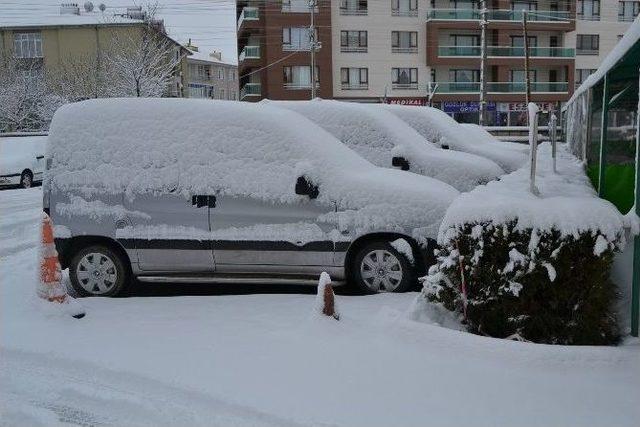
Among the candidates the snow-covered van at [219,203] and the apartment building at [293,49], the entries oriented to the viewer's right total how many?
1

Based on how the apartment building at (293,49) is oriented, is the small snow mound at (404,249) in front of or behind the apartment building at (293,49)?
in front

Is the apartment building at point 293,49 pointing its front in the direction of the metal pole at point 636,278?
yes

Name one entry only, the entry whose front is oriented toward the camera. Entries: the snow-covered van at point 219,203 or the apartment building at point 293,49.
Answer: the apartment building

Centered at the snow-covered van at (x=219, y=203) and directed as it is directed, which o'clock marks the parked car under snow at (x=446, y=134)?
The parked car under snow is roughly at 10 o'clock from the snow-covered van.

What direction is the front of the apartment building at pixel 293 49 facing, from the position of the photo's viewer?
facing the viewer

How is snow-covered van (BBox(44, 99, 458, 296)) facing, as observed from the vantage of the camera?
facing to the right of the viewer

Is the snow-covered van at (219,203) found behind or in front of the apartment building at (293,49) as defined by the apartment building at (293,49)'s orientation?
in front

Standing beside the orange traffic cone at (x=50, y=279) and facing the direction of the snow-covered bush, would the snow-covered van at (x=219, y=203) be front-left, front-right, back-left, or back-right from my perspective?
front-left

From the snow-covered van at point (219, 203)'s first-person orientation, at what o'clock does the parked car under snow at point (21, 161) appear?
The parked car under snow is roughly at 8 o'clock from the snow-covered van.

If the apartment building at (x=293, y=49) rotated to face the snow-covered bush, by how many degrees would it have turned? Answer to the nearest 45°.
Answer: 0° — it already faces it

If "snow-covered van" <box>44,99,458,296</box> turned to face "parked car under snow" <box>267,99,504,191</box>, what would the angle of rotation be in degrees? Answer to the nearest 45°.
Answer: approximately 45° to its left

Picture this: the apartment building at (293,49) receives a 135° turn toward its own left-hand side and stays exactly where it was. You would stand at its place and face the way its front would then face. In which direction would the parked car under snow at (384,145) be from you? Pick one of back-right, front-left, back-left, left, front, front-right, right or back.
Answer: back-right

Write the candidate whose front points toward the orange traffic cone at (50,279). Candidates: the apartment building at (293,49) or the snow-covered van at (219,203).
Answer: the apartment building

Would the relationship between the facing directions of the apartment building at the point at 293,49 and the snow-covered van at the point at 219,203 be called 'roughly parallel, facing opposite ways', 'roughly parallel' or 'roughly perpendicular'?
roughly perpendicular

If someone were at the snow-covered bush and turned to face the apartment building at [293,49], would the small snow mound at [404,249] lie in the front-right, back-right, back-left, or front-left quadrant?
front-left

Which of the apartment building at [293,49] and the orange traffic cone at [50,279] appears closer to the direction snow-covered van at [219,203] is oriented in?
the apartment building
